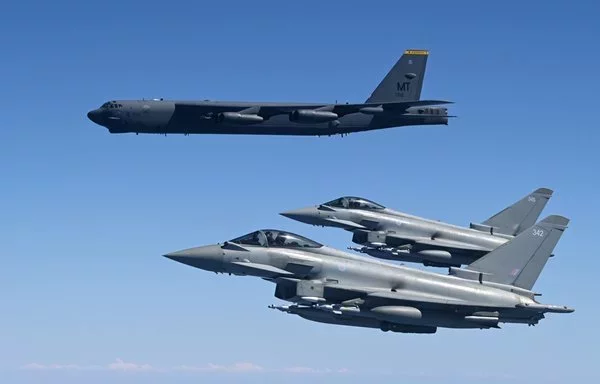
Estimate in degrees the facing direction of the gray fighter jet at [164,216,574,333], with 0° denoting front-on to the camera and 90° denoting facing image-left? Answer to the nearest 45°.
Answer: approximately 90°
